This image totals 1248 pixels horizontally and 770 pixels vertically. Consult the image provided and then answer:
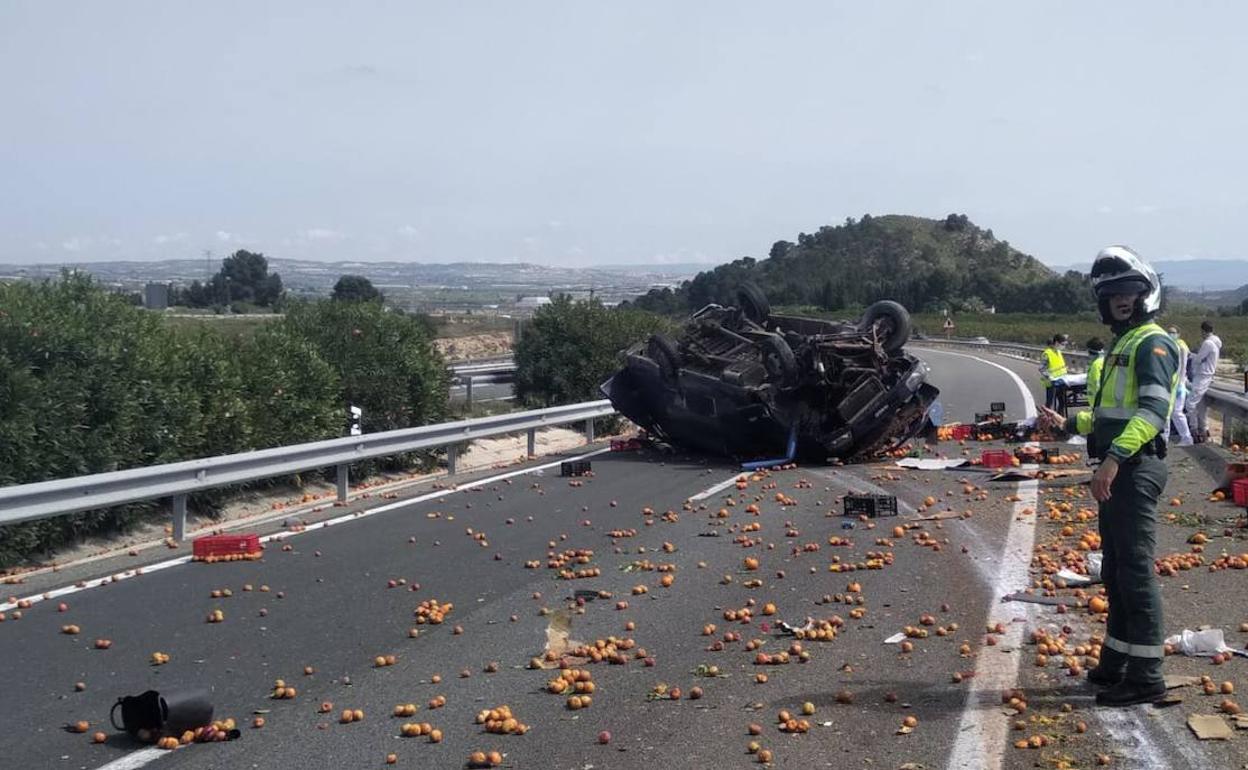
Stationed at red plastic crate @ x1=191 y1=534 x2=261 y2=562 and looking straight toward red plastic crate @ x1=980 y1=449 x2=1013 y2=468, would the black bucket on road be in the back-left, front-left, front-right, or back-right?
back-right

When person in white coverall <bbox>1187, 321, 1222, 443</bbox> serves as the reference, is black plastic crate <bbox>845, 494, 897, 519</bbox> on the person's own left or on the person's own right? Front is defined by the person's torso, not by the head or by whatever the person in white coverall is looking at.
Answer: on the person's own left

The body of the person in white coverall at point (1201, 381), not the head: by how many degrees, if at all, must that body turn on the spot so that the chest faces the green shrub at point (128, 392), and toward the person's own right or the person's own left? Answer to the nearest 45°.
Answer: approximately 45° to the person's own left

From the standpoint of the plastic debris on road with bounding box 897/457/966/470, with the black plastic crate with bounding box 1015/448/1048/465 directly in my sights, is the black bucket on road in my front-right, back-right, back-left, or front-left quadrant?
back-right

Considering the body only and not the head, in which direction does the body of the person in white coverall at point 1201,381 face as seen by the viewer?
to the viewer's left

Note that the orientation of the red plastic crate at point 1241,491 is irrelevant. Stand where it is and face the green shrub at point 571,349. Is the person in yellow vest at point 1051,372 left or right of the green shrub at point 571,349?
right
